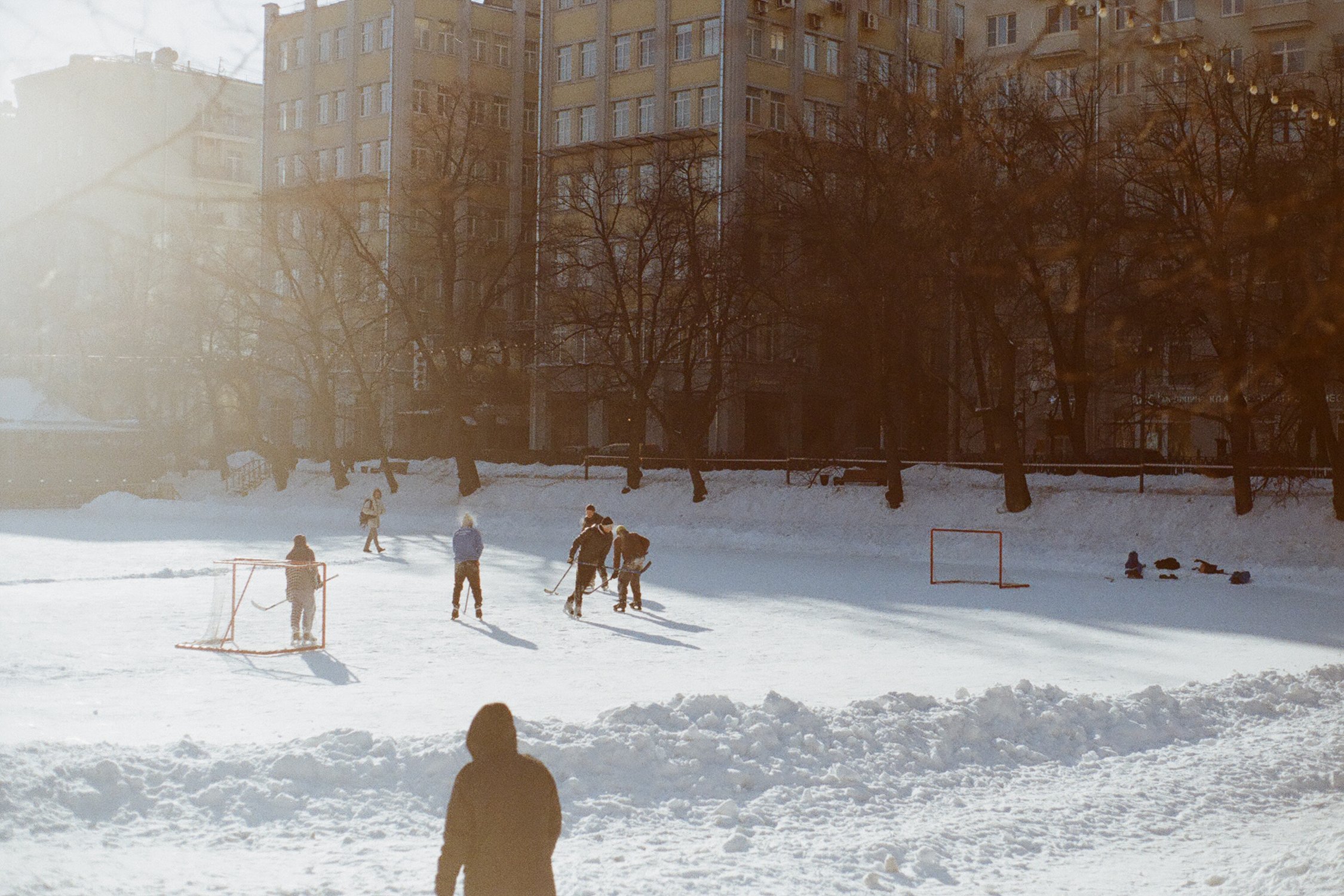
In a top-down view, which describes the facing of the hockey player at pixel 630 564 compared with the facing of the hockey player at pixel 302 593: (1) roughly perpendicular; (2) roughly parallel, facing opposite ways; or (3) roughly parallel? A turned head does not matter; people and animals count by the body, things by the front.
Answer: roughly parallel, facing opposite ways

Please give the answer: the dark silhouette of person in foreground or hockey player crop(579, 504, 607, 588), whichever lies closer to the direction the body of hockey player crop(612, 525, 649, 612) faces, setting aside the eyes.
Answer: the hockey player

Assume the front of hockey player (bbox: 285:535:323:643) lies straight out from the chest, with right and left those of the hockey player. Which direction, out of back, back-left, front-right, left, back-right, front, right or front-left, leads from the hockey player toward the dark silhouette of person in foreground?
back
